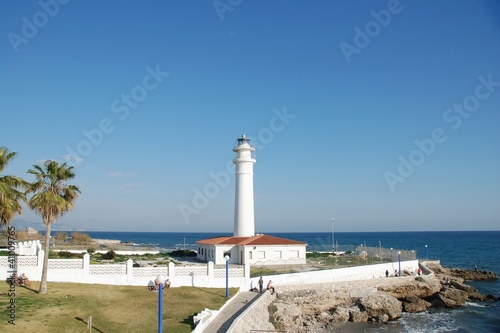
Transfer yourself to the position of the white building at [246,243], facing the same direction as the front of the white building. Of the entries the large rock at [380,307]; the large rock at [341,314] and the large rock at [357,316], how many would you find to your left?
3

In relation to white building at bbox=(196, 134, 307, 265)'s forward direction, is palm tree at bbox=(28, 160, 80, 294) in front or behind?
in front

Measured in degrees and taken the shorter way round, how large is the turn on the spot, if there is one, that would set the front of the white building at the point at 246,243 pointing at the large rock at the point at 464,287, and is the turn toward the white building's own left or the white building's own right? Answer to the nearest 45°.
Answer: approximately 45° to the white building's own left

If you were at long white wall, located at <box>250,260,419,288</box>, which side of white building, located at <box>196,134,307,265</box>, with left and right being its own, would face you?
left

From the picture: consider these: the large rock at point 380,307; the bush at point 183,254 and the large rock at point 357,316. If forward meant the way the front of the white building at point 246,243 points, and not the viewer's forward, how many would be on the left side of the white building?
2

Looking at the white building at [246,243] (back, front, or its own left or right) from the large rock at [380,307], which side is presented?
front

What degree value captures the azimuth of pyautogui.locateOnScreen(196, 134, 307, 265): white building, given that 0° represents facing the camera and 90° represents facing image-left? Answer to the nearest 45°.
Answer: approximately 45°

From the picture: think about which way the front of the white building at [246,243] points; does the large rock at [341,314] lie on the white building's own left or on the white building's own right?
on the white building's own left
